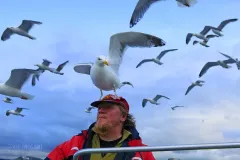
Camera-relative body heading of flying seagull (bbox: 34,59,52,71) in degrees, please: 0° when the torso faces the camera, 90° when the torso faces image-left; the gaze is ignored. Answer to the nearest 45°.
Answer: approximately 90°

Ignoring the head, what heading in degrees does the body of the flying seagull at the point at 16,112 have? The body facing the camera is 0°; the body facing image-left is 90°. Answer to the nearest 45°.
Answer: approximately 90°

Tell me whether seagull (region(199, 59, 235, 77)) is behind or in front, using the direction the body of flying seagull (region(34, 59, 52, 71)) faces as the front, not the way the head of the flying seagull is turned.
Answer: behind

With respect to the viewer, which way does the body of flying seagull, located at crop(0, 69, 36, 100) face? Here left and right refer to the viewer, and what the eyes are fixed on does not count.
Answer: facing to the left of the viewer

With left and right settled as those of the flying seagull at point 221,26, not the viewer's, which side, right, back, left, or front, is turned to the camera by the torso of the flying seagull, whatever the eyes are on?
left
